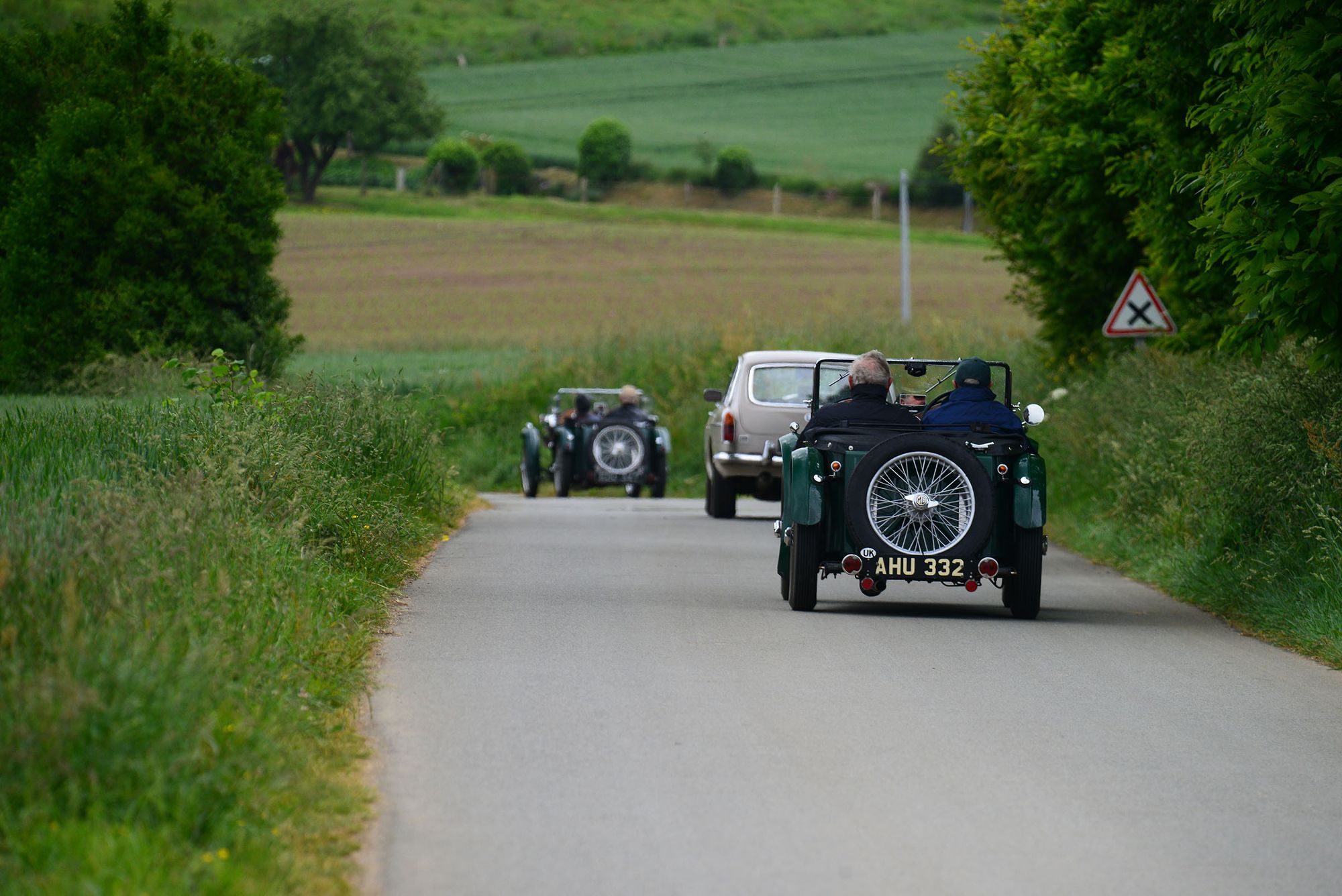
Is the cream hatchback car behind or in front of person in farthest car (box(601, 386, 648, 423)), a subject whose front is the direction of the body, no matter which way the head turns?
behind

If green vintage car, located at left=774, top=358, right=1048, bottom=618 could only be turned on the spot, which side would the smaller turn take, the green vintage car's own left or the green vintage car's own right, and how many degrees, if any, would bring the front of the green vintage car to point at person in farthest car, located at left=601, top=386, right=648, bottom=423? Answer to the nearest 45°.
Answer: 0° — it already faces them

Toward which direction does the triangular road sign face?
toward the camera

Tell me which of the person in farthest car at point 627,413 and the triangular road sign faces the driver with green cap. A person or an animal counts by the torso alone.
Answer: the triangular road sign

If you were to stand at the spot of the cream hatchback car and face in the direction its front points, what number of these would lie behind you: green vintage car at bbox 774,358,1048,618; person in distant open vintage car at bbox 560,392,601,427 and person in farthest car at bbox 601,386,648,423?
1

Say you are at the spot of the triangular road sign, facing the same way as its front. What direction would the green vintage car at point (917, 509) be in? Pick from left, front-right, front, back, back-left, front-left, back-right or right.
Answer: front

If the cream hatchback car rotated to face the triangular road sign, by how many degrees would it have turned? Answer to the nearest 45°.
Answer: approximately 90° to its right

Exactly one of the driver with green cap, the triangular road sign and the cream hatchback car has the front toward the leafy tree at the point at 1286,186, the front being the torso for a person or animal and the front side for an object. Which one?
the triangular road sign

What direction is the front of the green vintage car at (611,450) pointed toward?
away from the camera

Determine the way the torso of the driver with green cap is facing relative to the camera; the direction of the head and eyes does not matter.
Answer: away from the camera

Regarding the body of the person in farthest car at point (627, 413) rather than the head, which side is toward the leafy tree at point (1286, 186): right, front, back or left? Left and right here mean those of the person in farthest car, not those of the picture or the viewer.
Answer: back

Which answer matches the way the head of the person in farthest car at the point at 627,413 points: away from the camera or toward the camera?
away from the camera

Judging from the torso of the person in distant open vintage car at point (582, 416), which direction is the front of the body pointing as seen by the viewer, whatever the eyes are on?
away from the camera

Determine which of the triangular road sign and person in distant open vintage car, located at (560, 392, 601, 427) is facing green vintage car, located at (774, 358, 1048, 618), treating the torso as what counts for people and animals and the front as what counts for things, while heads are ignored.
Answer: the triangular road sign

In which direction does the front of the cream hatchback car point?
away from the camera

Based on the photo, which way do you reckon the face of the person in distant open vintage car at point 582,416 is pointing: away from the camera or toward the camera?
away from the camera
